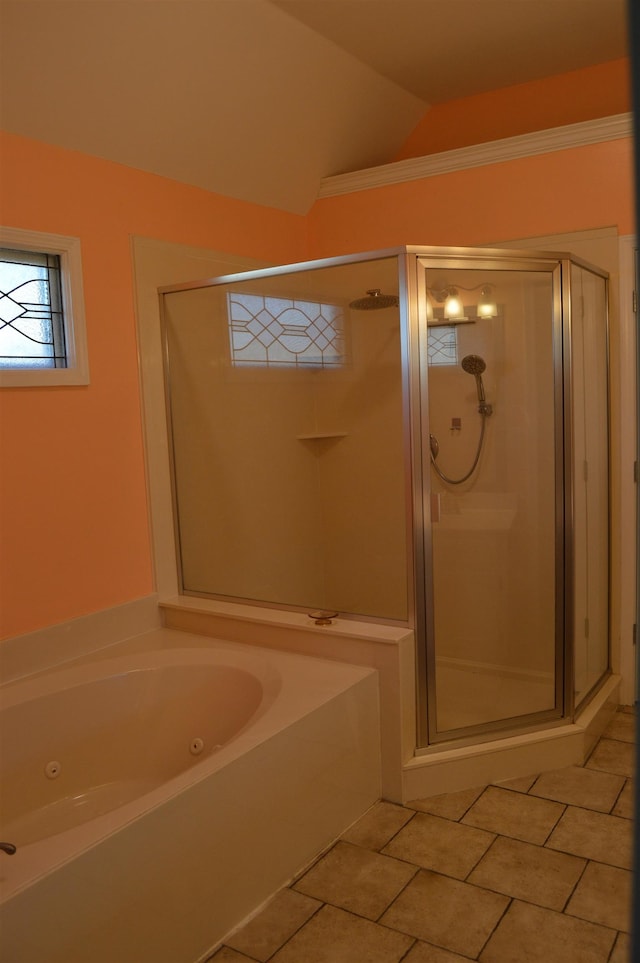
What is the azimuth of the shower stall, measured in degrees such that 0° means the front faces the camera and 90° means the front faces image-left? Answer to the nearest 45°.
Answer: approximately 0°

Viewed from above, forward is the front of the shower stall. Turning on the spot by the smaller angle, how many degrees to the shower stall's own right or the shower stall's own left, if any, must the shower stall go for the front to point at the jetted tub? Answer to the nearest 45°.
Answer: approximately 45° to the shower stall's own right

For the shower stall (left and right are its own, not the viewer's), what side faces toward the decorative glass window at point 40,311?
right
